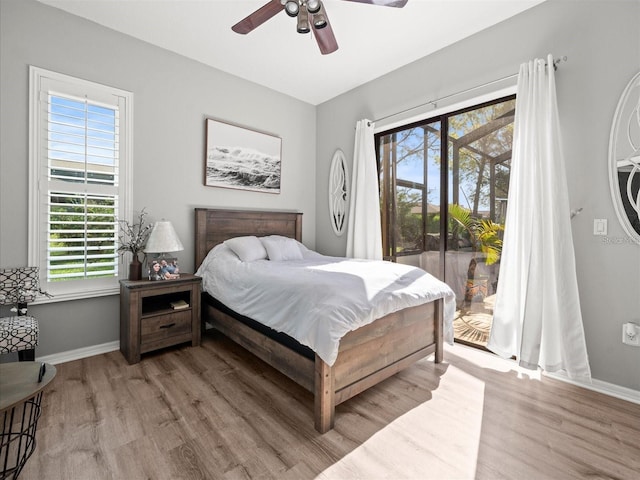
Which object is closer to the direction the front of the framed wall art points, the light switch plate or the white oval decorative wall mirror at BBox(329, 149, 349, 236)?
the light switch plate

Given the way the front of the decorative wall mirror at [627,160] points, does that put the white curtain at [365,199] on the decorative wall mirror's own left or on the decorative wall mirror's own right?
on the decorative wall mirror's own right

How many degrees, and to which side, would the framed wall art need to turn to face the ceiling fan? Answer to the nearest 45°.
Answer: approximately 45° to its right

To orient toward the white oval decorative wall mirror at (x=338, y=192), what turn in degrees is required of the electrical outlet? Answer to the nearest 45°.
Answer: approximately 90° to its right

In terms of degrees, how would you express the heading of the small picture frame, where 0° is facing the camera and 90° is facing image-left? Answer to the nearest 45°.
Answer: approximately 0°

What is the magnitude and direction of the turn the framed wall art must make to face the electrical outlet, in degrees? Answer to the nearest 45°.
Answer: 0° — it already faces it

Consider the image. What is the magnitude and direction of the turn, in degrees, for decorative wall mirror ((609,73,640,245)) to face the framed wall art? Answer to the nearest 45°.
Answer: approximately 90° to its right

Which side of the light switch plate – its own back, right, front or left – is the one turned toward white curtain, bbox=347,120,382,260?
right

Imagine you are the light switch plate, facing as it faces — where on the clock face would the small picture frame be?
The small picture frame is roughly at 2 o'clock from the light switch plate.
